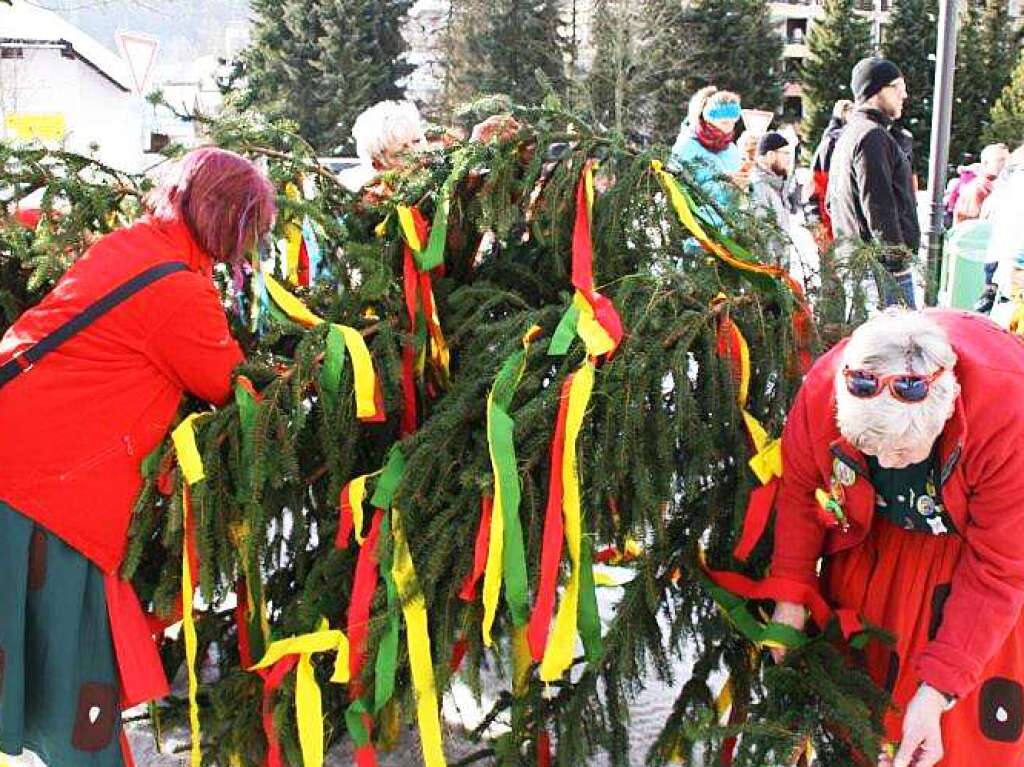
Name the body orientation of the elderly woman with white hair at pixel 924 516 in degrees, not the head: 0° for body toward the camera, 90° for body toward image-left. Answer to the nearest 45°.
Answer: approximately 45°

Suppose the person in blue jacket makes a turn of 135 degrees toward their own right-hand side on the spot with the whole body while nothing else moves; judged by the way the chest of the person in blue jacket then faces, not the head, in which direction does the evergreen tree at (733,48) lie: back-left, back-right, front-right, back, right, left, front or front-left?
right

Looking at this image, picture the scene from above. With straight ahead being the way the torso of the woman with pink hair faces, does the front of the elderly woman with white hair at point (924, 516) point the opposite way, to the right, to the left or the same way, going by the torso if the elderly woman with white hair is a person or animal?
the opposite way

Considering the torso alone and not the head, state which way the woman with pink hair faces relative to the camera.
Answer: to the viewer's right

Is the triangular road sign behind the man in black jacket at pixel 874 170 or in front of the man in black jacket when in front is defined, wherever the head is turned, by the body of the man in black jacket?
behind

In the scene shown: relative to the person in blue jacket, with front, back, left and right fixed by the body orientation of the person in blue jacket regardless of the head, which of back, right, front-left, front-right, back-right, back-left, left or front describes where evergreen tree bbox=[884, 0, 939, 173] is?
back-left

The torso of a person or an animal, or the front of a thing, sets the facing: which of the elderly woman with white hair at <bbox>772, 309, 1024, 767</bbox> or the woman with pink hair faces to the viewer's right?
the woman with pink hair
